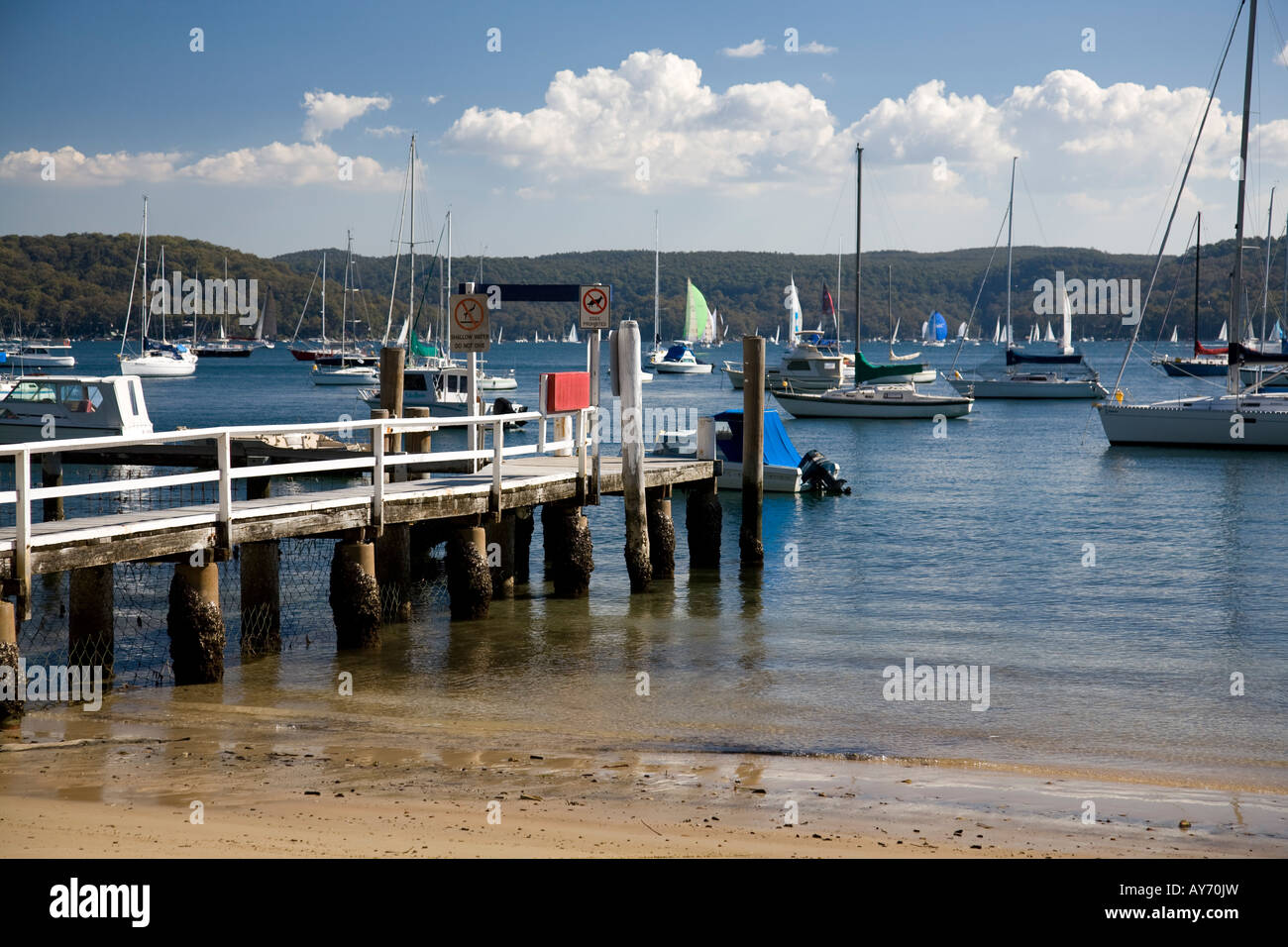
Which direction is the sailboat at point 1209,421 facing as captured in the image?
to the viewer's left

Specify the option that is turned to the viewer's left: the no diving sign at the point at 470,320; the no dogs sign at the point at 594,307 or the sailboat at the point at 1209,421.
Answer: the sailboat

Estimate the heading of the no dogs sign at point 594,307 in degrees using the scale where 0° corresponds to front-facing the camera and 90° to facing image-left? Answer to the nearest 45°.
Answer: approximately 0°

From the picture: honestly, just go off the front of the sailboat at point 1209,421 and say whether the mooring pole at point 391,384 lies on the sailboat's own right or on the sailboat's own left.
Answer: on the sailboat's own left

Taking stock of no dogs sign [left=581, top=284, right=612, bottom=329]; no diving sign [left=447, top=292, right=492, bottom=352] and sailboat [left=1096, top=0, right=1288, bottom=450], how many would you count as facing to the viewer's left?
1

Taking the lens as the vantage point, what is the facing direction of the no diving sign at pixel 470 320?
facing the viewer

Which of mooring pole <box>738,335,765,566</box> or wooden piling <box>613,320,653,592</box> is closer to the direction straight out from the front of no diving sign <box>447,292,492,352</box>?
the wooden piling

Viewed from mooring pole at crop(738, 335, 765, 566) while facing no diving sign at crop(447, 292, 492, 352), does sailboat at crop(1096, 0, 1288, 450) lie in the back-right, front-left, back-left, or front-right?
back-right

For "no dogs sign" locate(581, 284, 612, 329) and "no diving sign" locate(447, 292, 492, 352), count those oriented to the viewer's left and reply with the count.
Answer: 0
